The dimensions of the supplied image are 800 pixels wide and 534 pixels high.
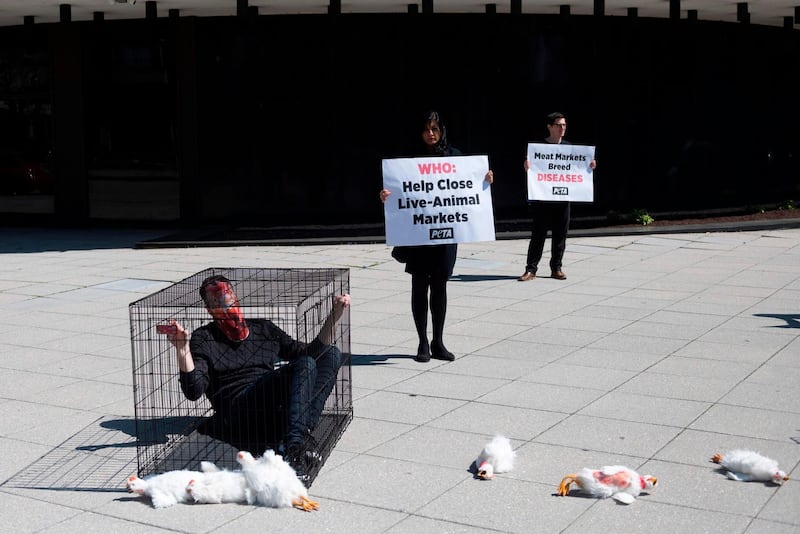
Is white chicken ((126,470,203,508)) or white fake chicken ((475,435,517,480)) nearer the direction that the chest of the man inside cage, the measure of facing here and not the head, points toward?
the white fake chicken

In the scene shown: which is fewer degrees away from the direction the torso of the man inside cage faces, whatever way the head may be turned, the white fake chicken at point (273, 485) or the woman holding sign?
the white fake chicken

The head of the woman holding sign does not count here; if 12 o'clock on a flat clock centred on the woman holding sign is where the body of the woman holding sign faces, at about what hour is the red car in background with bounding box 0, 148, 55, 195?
The red car in background is roughly at 5 o'clock from the woman holding sign.

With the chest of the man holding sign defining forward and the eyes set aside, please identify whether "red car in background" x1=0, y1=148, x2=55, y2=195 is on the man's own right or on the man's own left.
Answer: on the man's own right

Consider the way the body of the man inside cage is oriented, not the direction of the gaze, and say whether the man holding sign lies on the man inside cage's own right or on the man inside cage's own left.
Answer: on the man inside cage's own left

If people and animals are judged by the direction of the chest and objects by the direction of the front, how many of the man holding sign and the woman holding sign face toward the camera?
2

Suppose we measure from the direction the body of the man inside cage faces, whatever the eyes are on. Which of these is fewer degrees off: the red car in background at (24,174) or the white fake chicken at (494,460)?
the white fake chicken

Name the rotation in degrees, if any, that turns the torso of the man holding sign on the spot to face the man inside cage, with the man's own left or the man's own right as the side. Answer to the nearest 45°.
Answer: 0° — they already face them

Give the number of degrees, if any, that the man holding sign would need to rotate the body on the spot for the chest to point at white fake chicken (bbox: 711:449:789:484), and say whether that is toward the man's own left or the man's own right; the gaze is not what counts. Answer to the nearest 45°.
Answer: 0° — they already face it

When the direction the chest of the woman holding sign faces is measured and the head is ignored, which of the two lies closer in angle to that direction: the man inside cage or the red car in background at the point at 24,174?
the man inside cage

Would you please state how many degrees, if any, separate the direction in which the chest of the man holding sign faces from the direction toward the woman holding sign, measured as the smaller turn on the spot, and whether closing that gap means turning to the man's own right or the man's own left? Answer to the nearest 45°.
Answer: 0° — they already face them

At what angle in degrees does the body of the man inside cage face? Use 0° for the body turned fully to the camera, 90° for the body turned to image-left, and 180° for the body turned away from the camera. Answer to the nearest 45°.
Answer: approximately 315°

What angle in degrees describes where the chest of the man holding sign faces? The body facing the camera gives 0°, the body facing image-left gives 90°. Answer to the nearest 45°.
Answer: approximately 0°
